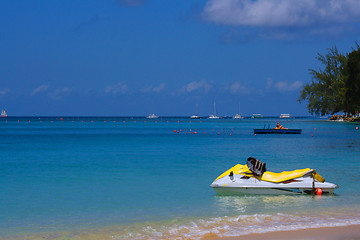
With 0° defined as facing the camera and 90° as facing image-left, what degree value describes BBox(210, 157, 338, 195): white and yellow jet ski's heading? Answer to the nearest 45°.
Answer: approximately 90°
